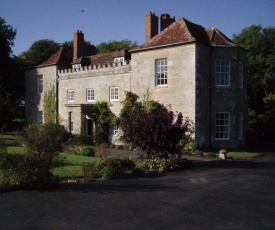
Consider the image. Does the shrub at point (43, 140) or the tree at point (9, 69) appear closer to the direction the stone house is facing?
the shrub

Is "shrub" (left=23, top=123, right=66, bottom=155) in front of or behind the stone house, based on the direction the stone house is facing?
in front

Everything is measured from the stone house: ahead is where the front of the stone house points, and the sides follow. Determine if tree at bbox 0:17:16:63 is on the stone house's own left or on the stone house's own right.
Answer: on the stone house's own right

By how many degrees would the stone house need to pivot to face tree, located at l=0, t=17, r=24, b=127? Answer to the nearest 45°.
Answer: approximately 90° to its right

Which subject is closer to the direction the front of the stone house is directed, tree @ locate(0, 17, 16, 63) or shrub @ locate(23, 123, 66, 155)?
the shrub

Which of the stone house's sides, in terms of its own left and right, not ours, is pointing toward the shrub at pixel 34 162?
front

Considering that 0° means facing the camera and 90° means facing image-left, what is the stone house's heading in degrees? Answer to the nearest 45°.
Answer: approximately 45°

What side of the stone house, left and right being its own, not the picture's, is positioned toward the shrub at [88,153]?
front
